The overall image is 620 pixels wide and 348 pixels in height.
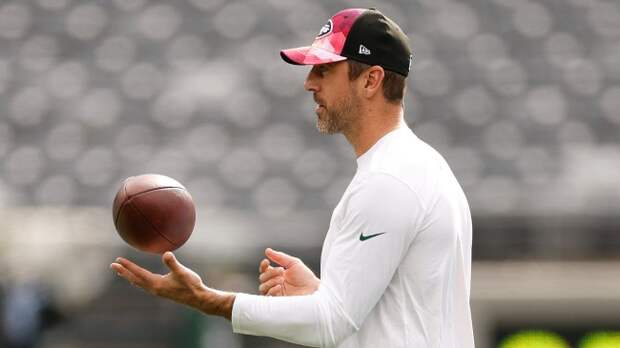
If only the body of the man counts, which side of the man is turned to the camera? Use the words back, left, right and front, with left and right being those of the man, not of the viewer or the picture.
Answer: left

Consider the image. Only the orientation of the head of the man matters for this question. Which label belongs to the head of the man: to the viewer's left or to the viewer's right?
to the viewer's left
